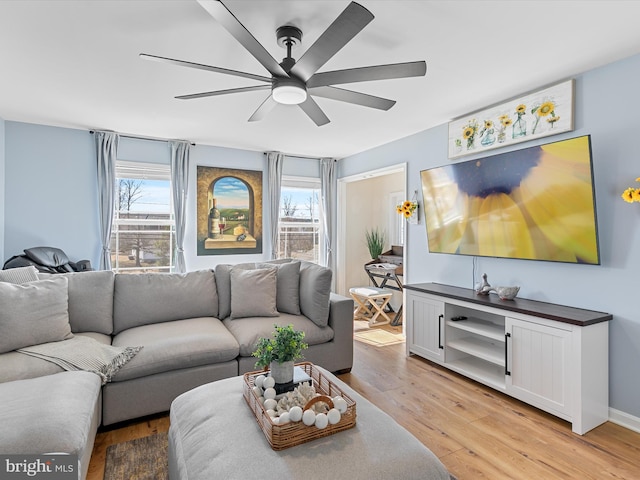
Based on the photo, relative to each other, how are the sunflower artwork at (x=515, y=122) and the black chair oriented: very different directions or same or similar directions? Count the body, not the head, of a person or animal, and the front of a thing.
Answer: very different directions

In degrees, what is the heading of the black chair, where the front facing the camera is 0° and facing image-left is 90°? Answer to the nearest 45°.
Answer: approximately 315°

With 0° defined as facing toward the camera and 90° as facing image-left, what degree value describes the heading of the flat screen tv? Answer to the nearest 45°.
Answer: approximately 45°

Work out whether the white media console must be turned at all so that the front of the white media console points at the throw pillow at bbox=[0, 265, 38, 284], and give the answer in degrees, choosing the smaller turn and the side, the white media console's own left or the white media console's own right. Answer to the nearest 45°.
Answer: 0° — it already faces it

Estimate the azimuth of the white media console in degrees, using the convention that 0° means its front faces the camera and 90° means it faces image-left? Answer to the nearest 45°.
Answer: approximately 45°
